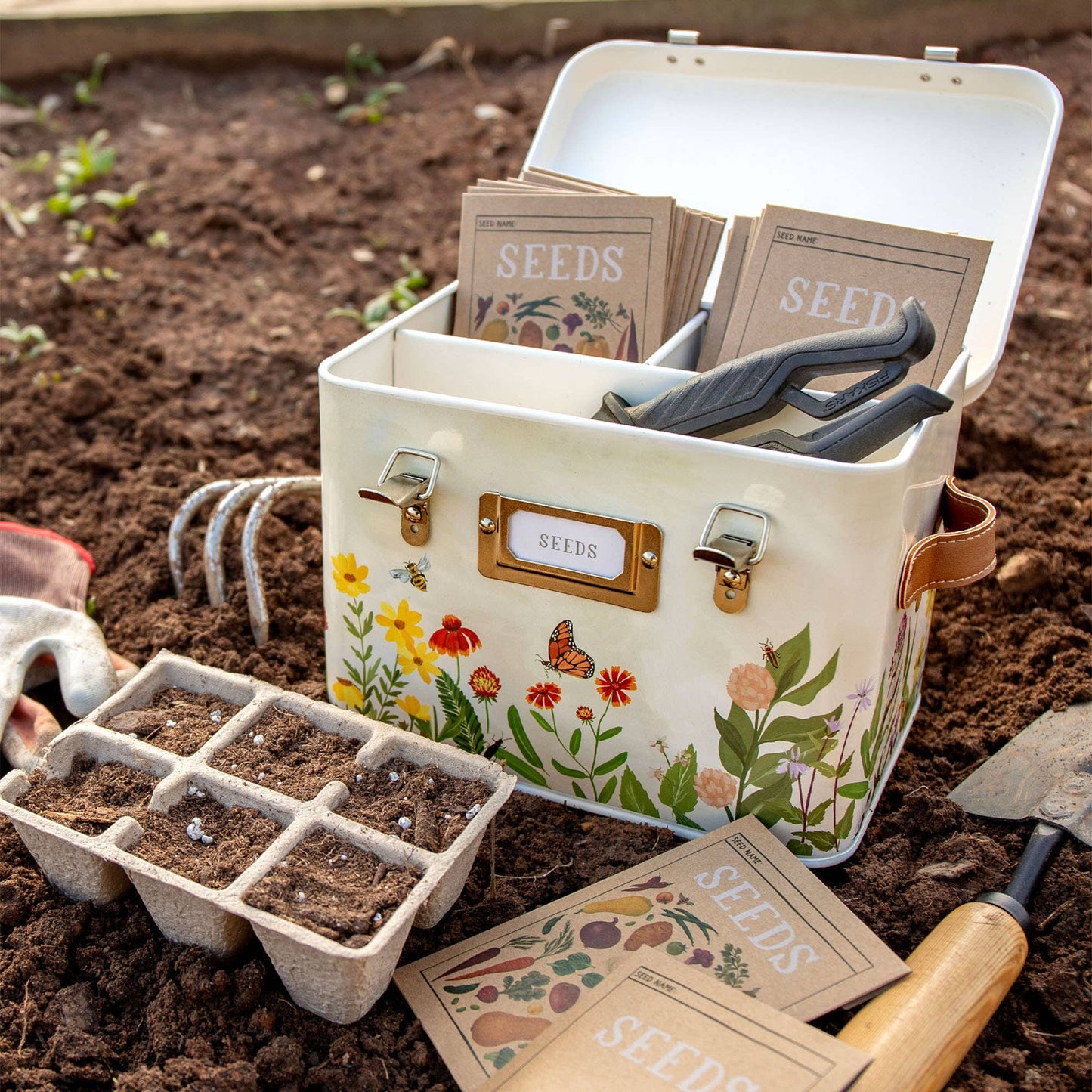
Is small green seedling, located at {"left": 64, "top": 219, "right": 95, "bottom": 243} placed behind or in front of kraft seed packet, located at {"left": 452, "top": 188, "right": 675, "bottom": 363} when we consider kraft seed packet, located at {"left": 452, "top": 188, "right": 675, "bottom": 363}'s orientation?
behind

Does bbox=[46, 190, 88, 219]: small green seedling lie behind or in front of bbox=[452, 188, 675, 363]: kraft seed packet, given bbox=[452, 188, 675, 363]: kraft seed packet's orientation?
behind

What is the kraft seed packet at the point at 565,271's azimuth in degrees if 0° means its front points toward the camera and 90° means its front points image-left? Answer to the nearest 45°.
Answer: approximately 0°

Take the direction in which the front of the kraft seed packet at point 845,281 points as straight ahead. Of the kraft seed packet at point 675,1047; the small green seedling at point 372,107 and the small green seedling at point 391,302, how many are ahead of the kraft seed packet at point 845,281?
1

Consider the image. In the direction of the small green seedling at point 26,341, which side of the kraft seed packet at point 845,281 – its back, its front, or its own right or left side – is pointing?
right

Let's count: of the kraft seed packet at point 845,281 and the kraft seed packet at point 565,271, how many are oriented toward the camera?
2

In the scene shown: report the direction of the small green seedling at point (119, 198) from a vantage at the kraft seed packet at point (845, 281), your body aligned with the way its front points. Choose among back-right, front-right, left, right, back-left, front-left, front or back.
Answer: back-right

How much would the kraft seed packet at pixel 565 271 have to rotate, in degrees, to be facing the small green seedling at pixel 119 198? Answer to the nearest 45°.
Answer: approximately 135° to its right

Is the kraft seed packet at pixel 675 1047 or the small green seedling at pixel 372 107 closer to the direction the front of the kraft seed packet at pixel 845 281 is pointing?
the kraft seed packet

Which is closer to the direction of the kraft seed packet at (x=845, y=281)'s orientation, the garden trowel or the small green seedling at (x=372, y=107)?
the garden trowel

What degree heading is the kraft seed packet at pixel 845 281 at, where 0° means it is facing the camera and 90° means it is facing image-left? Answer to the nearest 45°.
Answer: approximately 0°

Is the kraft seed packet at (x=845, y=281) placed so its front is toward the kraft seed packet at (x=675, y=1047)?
yes
